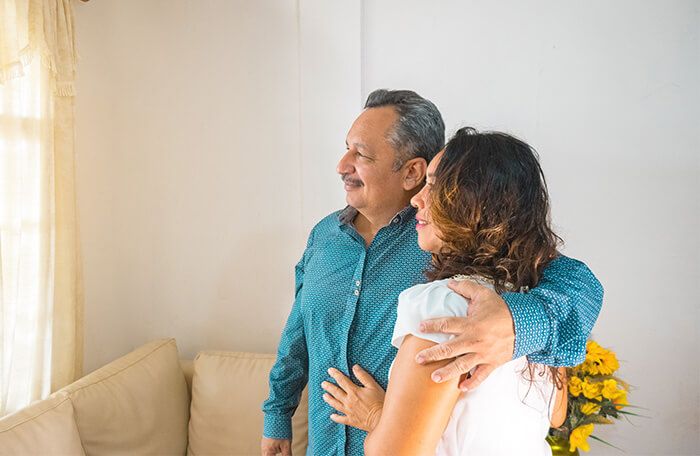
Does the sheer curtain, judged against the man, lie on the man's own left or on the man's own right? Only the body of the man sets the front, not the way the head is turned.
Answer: on the man's own right

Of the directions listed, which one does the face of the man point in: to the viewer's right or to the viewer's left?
to the viewer's left

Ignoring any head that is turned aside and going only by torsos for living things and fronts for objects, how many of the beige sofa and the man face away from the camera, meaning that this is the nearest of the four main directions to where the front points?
0

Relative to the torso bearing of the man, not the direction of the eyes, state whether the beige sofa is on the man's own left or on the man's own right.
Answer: on the man's own right

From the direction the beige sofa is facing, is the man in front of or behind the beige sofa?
in front

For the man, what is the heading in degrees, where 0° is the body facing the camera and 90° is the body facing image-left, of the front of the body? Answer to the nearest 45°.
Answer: approximately 45°

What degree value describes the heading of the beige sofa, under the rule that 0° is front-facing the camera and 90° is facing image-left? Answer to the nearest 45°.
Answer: approximately 315°
